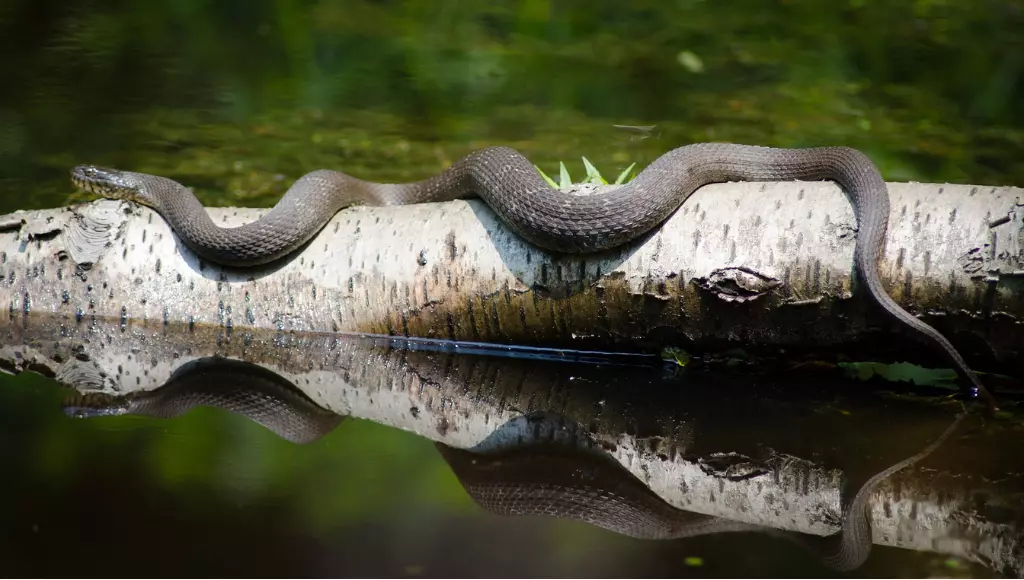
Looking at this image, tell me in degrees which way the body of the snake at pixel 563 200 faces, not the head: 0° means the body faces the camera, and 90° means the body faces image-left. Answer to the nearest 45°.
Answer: approximately 90°
